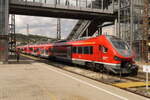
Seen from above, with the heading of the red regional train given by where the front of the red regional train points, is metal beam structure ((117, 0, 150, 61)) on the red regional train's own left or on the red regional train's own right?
on the red regional train's own left

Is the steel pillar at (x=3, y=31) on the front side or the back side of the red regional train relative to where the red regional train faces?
on the back side

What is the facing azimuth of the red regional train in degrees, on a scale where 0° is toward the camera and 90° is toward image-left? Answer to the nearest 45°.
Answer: approximately 315°
